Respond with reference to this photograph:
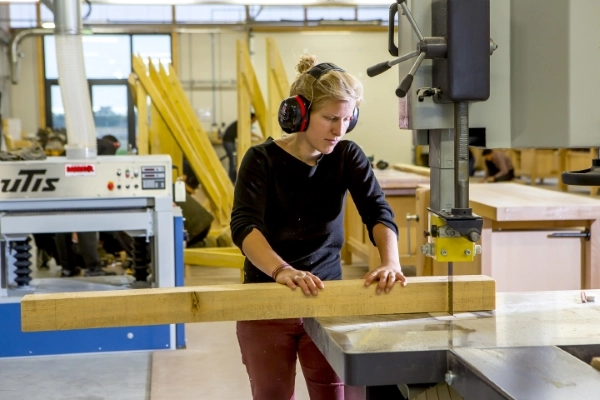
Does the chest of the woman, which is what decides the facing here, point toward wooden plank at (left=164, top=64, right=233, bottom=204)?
no

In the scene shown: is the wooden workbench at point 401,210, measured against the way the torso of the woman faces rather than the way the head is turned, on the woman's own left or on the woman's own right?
on the woman's own left

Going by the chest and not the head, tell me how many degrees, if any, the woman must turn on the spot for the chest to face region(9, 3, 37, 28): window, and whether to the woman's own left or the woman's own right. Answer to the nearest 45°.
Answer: approximately 180°

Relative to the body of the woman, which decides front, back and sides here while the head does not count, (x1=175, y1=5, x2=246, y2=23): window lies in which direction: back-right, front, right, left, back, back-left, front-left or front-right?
back-left

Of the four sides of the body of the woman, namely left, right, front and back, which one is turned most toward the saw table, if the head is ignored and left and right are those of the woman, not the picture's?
front

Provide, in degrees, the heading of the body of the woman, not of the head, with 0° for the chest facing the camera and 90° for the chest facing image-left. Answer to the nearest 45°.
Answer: approximately 315°

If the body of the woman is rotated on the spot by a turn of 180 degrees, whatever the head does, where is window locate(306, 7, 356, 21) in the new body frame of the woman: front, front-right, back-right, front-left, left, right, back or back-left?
front-right

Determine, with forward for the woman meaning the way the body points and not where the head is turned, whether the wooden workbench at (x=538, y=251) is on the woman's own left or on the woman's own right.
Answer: on the woman's own left

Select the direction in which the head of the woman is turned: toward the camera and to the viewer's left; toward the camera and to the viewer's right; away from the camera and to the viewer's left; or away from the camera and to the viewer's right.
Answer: toward the camera and to the viewer's right

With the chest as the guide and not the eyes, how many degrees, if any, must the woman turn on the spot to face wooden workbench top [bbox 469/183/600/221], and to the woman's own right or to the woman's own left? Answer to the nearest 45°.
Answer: approximately 90° to the woman's own left

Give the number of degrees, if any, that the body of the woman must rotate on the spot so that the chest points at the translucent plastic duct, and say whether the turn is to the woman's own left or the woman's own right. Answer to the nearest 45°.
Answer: approximately 180°

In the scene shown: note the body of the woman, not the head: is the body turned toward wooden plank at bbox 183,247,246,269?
no

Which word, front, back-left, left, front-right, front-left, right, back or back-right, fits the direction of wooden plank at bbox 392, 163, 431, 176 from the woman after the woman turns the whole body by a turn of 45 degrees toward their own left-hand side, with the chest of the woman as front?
left

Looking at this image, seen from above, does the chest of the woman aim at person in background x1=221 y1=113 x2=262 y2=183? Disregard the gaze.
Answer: no

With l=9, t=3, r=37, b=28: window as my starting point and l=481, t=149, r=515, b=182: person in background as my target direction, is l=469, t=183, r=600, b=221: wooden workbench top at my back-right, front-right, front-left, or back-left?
front-right
